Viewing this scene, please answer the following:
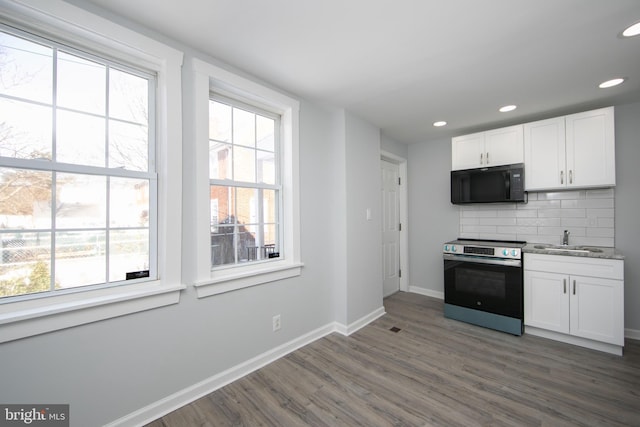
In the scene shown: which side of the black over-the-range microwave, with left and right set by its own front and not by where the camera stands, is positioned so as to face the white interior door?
right

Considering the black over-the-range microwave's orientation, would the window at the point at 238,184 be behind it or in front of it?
in front

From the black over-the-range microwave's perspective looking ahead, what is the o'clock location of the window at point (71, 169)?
The window is roughly at 1 o'clock from the black over-the-range microwave.

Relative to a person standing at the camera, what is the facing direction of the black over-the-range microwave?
facing the viewer

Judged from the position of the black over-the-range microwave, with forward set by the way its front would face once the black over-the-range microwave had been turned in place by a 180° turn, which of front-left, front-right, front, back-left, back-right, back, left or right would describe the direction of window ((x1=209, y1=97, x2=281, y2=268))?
back-left

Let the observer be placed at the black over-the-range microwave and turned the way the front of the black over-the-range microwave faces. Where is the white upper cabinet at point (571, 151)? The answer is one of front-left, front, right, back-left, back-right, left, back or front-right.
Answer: left

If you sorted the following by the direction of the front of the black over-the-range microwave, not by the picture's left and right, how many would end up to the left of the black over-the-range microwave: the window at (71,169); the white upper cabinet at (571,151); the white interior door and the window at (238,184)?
1

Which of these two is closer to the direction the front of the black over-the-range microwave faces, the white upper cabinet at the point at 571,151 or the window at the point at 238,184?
the window

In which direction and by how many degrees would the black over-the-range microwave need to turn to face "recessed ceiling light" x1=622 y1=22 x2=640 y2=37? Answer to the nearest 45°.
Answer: approximately 45° to its left
